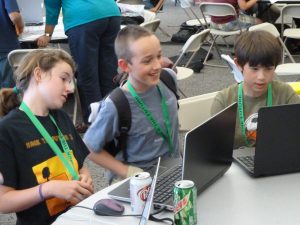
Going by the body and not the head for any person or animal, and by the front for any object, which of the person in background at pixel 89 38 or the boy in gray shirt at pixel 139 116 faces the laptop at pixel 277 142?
the boy in gray shirt

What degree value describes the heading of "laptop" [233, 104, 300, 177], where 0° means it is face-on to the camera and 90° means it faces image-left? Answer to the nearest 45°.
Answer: approximately 135°

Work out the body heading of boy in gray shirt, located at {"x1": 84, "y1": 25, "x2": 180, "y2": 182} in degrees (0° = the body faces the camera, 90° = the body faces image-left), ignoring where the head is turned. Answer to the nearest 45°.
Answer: approximately 315°

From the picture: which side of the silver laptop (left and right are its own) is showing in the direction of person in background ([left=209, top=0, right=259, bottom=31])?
right

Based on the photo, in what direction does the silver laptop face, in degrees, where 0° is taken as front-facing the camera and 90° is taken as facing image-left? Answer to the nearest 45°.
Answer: approximately 90°

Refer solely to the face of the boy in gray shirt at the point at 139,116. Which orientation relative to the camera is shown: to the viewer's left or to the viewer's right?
to the viewer's right
